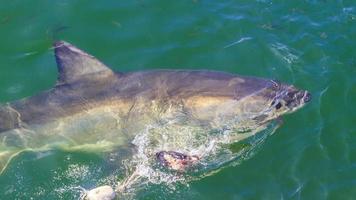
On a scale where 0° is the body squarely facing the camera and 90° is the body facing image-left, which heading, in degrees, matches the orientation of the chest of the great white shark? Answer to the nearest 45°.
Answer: approximately 270°
